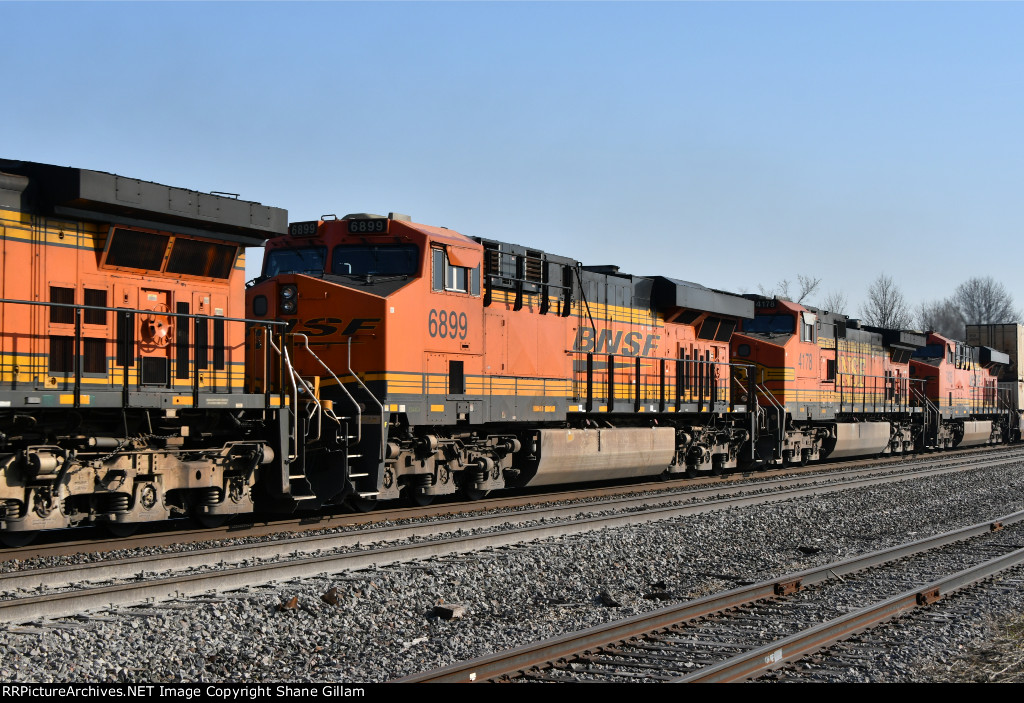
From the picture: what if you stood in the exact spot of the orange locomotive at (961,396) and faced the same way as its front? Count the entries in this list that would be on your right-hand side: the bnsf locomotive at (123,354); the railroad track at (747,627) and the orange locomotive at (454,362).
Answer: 0

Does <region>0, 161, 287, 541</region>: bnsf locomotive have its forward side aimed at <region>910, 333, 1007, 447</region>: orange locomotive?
no

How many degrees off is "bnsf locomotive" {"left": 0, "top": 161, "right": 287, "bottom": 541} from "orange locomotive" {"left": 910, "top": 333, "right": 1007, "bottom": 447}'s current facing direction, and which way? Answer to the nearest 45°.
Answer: approximately 45° to its left

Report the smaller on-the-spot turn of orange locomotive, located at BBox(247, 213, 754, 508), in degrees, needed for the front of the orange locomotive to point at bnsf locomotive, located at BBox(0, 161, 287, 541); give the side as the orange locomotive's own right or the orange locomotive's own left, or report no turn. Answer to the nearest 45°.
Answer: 0° — it already faces it

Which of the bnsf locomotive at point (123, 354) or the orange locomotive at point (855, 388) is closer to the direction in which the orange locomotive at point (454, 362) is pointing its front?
the bnsf locomotive

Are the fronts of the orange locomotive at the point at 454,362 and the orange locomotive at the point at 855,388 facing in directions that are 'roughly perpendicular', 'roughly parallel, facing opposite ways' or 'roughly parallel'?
roughly parallel

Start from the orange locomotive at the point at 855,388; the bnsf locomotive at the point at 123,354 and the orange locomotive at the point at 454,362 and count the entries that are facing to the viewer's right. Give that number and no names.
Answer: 0

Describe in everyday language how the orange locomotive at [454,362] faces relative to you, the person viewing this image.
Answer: facing the viewer and to the left of the viewer

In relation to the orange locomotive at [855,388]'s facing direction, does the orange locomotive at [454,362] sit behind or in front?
in front

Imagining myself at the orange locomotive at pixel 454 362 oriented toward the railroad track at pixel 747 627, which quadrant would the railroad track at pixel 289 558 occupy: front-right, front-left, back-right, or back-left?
front-right

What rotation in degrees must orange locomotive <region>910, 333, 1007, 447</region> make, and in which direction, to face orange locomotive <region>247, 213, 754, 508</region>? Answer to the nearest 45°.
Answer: approximately 45° to its left

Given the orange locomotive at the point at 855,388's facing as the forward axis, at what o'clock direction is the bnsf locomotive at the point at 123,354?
The bnsf locomotive is roughly at 11 o'clock from the orange locomotive.
